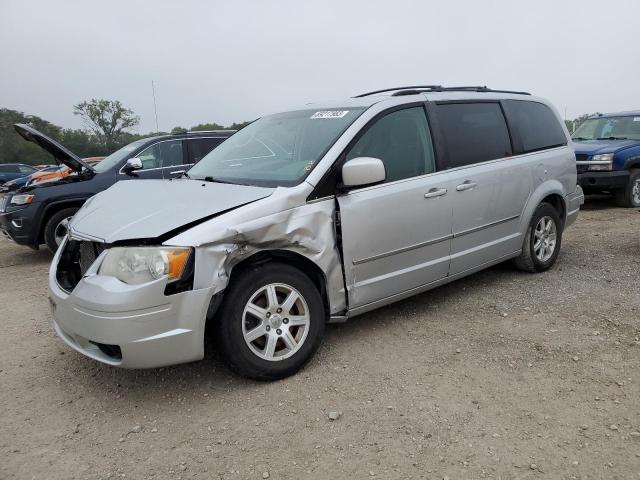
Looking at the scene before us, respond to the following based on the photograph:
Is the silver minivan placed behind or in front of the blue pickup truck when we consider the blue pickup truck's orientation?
in front

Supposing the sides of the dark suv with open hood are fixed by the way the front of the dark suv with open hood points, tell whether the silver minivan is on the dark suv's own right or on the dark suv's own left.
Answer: on the dark suv's own left

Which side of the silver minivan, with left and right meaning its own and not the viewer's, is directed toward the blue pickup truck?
back

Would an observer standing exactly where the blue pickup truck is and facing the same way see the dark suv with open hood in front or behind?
in front

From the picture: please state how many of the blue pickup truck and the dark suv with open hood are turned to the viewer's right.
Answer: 0

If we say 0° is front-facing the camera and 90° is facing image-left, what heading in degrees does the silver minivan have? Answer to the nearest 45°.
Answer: approximately 45°

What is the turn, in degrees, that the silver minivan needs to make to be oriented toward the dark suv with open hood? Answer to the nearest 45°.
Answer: approximately 90° to its right

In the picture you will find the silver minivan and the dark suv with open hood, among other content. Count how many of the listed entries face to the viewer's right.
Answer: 0
